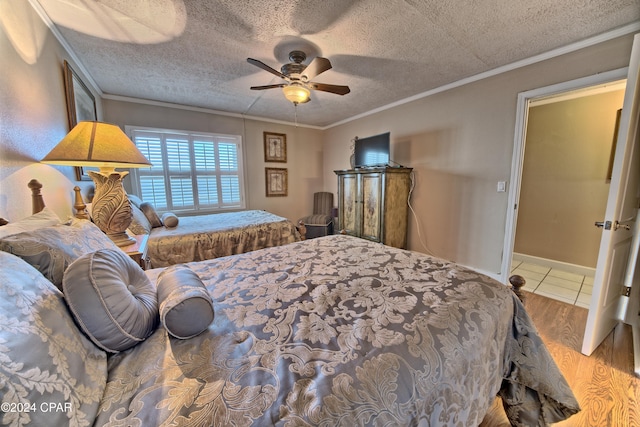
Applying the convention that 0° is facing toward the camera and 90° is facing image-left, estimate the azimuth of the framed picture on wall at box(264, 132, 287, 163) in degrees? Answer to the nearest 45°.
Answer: approximately 0°

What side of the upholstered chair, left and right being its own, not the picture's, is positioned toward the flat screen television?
left

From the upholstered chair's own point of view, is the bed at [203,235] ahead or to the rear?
ahead

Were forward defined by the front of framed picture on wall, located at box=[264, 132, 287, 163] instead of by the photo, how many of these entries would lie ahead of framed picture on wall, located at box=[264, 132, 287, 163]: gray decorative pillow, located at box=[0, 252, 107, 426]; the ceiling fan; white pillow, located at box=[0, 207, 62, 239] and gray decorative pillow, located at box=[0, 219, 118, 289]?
4

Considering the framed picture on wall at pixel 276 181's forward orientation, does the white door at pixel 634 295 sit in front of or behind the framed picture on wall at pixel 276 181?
in front

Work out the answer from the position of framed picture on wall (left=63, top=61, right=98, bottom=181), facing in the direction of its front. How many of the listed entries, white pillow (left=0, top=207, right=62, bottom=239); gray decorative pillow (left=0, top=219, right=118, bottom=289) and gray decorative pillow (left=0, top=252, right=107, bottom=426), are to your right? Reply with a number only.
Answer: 3

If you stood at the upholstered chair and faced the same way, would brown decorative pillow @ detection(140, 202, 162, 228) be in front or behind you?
in front

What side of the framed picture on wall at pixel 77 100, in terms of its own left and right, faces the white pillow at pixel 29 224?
right

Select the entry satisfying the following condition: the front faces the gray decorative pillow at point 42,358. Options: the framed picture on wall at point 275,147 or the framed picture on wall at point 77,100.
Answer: the framed picture on wall at point 275,147

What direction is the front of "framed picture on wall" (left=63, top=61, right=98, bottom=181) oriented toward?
to the viewer's right

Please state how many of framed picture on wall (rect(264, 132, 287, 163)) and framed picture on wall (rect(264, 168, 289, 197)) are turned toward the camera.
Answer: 2

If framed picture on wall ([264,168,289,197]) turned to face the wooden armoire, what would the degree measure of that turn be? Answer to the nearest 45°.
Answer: approximately 45° to its left
